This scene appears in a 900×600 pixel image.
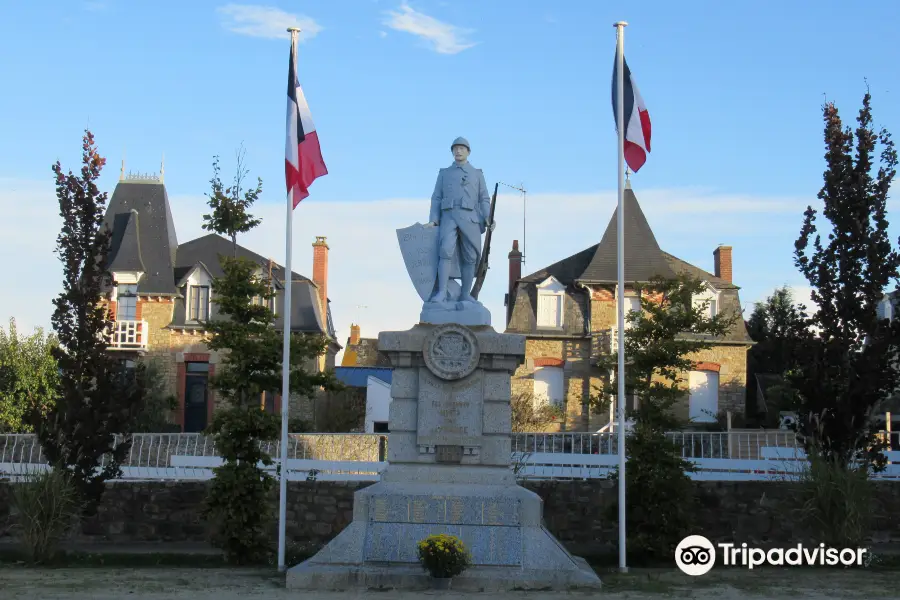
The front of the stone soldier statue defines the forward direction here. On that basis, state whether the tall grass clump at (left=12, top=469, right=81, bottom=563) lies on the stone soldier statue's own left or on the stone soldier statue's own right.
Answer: on the stone soldier statue's own right

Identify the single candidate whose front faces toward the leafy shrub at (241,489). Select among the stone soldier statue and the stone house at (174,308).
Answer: the stone house

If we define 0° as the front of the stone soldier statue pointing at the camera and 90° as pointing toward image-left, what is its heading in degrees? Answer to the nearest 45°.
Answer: approximately 0°

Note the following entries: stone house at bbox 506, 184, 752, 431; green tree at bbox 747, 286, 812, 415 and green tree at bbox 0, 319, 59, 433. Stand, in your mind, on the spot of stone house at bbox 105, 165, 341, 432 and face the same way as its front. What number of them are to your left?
2

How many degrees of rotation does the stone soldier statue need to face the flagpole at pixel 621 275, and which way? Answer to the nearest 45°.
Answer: approximately 90° to its left

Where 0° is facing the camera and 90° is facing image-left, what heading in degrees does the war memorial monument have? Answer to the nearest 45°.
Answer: approximately 0°

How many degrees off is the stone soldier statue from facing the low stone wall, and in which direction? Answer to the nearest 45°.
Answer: approximately 180°
